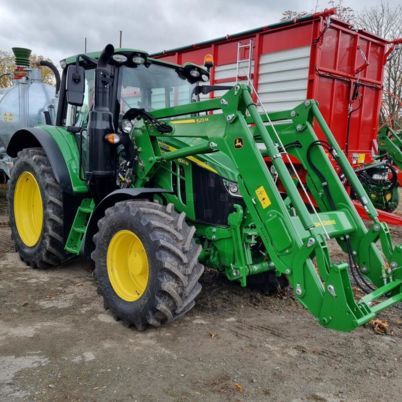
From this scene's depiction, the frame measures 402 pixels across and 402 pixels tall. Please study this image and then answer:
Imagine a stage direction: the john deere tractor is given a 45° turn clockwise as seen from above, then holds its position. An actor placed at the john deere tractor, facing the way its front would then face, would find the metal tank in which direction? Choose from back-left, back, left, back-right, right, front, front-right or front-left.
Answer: back-right

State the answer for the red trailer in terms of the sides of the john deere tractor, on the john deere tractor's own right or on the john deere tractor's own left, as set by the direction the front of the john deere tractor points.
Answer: on the john deere tractor's own left

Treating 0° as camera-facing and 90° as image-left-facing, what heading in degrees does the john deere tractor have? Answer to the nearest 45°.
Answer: approximately 315°
